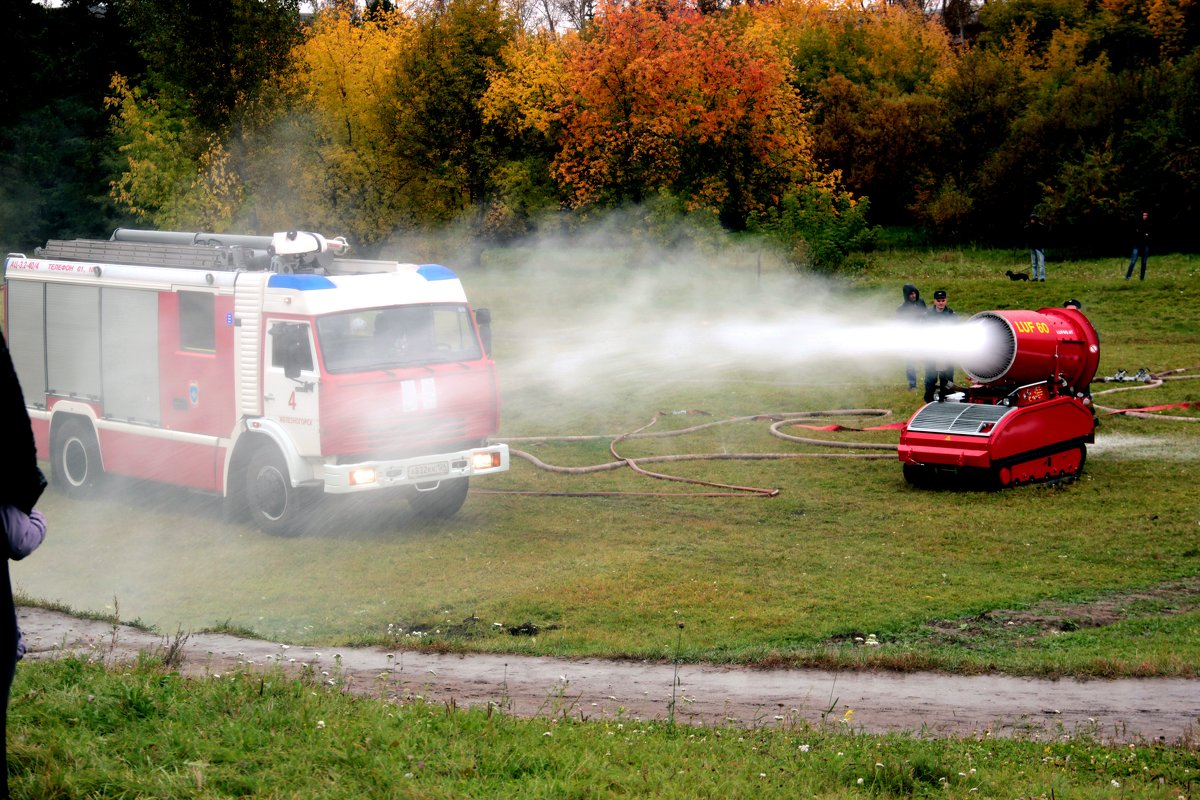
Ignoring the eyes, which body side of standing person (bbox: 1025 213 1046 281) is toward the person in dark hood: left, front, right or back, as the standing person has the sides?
front

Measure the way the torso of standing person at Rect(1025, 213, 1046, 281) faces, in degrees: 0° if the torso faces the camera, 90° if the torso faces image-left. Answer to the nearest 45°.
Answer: approximately 0°

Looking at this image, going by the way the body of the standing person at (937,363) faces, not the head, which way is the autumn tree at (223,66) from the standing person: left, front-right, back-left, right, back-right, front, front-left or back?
back-right

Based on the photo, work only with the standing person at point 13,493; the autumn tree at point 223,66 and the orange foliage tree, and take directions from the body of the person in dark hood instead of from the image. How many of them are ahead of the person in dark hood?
1

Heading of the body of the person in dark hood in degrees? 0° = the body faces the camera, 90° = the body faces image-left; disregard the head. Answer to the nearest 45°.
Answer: approximately 0°

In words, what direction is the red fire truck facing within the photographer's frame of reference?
facing the viewer and to the right of the viewer

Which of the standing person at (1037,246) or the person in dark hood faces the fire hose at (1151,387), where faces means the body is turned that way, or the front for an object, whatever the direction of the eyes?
the standing person

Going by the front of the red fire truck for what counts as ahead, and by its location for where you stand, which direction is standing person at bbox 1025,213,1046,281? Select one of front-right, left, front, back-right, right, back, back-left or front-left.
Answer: left

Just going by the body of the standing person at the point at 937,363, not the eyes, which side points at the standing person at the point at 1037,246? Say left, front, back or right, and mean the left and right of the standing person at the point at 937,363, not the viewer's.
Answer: back

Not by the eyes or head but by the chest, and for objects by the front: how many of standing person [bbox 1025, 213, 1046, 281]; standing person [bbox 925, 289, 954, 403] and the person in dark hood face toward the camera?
3

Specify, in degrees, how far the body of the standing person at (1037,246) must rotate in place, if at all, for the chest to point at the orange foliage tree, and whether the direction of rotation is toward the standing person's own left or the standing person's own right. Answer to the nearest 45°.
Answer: approximately 135° to the standing person's own right
